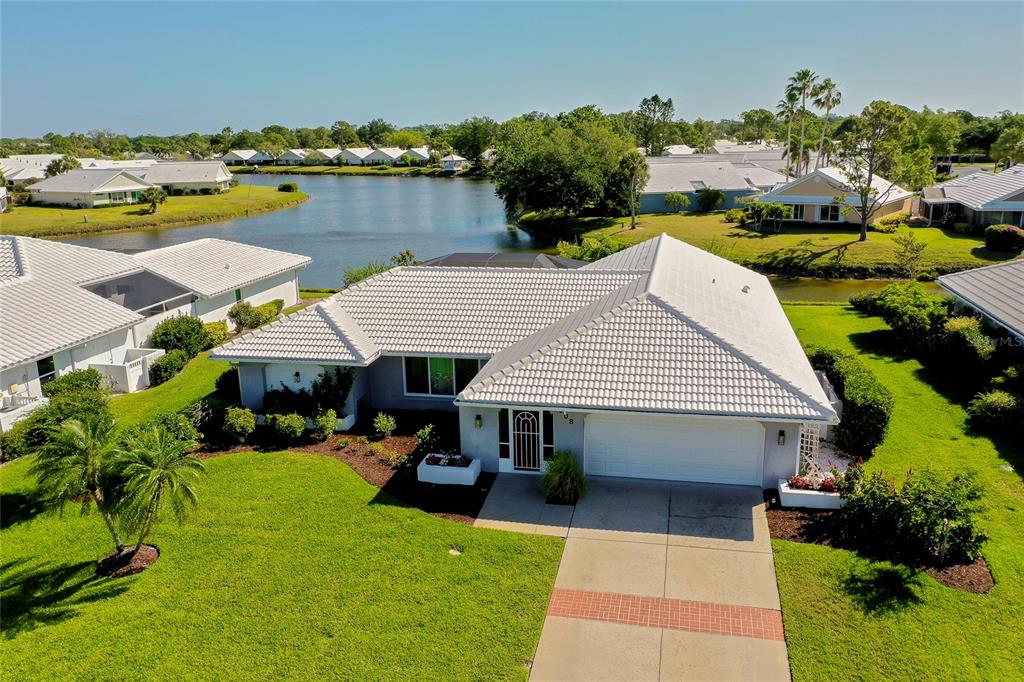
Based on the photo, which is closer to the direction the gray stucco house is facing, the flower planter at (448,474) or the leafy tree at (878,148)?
the flower planter

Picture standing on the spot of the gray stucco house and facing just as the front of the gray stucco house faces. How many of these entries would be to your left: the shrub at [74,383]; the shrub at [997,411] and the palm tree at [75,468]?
1

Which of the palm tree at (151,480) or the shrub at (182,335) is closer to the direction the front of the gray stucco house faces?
the palm tree

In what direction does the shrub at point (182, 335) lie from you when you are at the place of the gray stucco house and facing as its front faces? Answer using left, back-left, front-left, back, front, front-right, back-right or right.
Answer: back-right

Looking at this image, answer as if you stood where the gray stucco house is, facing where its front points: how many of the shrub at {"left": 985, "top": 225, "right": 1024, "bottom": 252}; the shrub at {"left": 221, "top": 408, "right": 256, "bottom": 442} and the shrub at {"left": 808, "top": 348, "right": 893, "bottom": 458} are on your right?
1

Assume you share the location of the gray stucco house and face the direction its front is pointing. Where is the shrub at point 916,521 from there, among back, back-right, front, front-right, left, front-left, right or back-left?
front-left

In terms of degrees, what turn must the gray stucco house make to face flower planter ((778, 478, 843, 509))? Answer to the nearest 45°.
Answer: approximately 45° to its left

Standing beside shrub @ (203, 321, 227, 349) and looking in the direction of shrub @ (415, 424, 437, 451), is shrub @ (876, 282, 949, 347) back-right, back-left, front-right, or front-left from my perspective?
front-left

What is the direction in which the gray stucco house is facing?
toward the camera

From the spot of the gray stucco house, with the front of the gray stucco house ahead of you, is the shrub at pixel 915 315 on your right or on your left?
on your left

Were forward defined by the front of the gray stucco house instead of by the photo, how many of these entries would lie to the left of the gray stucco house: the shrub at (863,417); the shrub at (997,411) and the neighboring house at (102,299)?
2

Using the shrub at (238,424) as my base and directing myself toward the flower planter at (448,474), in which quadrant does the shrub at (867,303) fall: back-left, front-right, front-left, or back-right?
front-left

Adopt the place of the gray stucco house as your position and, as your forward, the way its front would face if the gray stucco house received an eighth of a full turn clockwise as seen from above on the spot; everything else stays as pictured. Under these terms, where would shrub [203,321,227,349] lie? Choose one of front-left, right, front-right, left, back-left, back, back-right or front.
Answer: right

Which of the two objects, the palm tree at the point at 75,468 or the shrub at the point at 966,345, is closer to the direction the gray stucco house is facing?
the palm tree

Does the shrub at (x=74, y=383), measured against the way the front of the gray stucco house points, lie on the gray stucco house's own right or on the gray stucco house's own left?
on the gray stucco house's own right

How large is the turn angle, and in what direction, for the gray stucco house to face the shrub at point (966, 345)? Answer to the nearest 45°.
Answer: approximately 135° to its left

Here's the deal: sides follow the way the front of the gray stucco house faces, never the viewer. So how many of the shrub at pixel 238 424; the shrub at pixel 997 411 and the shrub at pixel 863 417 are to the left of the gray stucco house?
2

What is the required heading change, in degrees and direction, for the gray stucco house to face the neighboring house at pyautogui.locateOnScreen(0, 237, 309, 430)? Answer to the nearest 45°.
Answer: approximately 135° to its right

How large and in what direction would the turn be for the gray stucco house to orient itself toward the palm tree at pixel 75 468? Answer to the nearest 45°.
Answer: approximately 45° to its right
